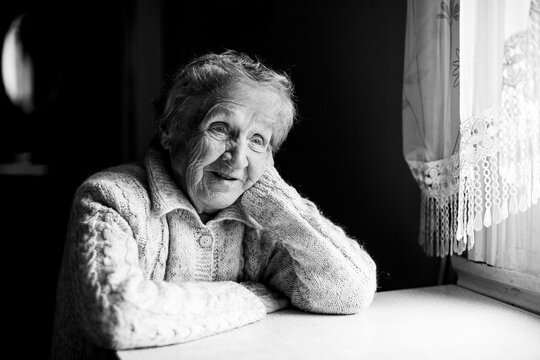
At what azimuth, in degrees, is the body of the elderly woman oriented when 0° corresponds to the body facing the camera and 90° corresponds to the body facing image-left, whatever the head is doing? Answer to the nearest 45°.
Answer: approximately 315°
